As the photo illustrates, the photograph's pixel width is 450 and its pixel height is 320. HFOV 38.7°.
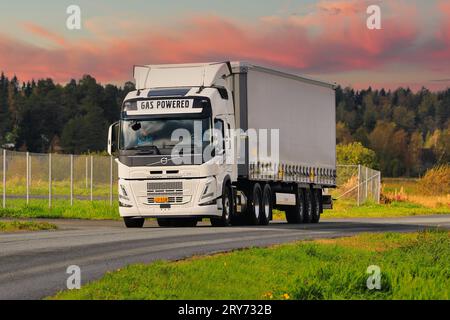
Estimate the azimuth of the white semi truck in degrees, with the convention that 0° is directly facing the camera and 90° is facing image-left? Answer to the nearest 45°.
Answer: approximately 45°

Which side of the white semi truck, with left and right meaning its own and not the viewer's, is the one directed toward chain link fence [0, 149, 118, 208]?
right
